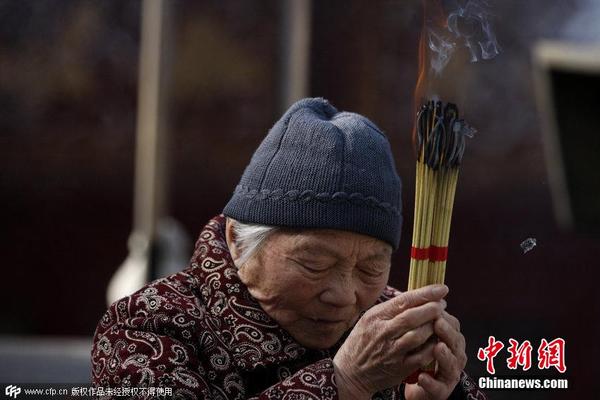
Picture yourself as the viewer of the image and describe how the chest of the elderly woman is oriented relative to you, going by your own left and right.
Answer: facing the viewer and to the right of the viewer

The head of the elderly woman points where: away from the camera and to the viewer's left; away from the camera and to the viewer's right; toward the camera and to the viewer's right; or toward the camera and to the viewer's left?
toward the camera and to the viewer's right
